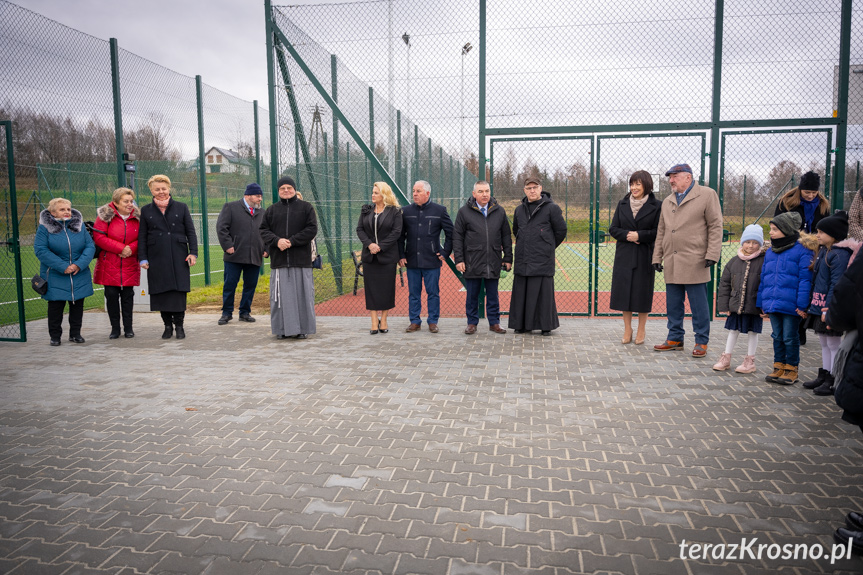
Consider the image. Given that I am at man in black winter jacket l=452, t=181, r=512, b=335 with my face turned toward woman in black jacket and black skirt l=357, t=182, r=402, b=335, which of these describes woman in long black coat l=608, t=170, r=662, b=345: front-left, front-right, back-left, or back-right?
back-left

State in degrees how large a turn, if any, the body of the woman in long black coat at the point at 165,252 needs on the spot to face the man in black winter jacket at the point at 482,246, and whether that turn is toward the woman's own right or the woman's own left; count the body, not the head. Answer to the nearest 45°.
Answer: approximately 90° to the woman's own left

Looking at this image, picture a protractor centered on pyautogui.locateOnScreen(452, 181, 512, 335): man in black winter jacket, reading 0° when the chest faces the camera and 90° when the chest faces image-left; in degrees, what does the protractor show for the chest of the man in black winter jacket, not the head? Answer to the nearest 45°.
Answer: approximately 0°

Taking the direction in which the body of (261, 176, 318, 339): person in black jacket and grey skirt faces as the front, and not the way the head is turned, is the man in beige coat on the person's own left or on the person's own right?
on the person's own left

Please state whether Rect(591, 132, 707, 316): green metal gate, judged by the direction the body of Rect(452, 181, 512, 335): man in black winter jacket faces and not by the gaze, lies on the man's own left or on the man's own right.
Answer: on the man's own left

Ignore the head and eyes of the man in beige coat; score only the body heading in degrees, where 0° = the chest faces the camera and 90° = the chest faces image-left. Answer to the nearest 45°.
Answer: approximately 45°
